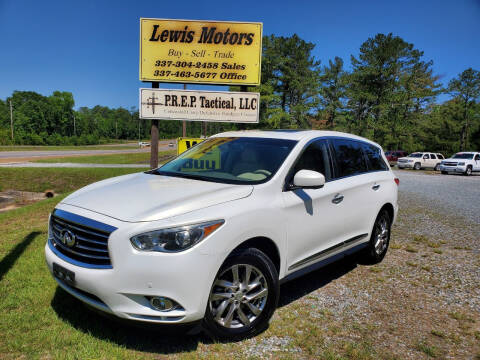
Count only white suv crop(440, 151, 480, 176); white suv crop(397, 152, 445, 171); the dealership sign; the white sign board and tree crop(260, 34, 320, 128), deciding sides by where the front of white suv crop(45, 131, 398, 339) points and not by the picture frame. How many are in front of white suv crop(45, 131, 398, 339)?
0

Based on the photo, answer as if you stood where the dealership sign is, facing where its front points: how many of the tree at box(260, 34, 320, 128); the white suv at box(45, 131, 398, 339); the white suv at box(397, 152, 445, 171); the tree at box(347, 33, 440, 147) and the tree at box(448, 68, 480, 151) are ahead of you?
1

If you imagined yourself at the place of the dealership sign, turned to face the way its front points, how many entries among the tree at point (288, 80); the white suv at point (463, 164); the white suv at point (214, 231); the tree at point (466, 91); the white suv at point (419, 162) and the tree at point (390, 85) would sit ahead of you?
1

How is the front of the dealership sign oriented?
toward the camera

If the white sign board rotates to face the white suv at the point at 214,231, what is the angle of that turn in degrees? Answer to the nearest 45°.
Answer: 0° — it already faces it

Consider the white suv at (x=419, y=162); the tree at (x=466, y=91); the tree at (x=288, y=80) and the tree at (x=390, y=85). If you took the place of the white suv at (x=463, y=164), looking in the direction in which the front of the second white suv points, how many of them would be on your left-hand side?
0

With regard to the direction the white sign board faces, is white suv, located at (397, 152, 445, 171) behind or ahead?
behind

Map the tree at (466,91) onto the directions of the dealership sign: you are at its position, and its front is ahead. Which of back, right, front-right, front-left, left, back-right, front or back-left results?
back-left

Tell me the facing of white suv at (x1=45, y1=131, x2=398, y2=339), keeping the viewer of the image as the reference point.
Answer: facing the viewer and to the left of the viewer

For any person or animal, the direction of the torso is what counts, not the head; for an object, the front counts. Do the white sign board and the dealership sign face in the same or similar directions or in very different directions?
same or similar directions

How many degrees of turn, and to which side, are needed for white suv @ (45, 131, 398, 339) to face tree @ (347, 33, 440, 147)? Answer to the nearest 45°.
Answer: approximately 180°

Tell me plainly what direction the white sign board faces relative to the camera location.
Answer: facing the viewer

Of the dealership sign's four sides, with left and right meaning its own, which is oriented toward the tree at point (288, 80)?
back

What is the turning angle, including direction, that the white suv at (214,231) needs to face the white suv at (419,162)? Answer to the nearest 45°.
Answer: approximately 180°

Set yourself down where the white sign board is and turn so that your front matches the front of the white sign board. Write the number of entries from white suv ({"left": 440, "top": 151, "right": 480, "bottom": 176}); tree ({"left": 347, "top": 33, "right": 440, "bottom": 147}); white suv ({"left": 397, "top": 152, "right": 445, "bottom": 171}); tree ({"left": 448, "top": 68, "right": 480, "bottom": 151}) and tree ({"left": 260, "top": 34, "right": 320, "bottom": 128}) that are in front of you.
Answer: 0

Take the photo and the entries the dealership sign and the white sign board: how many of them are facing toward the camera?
2

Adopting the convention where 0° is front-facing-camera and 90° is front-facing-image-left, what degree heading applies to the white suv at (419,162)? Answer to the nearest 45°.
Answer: approximately 45°

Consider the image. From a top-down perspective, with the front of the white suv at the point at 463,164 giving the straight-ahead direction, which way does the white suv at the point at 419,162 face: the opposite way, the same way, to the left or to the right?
the same way

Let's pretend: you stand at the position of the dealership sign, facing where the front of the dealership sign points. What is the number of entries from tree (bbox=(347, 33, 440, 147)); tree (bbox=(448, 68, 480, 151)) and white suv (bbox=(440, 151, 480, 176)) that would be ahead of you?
0
